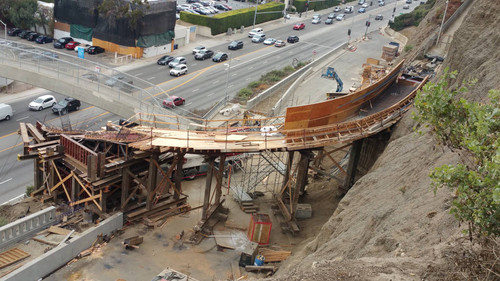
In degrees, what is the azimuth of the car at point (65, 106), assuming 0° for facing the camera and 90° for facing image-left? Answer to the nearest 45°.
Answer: approximately 45°

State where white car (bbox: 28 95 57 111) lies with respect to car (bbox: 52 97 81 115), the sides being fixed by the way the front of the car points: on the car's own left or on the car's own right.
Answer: on the car's own right

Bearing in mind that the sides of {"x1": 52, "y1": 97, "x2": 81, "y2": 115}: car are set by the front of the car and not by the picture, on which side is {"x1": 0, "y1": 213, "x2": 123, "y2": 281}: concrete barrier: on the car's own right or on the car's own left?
on the car's own left

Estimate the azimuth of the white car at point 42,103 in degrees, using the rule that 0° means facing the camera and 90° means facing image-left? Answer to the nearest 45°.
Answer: approximately 45°
